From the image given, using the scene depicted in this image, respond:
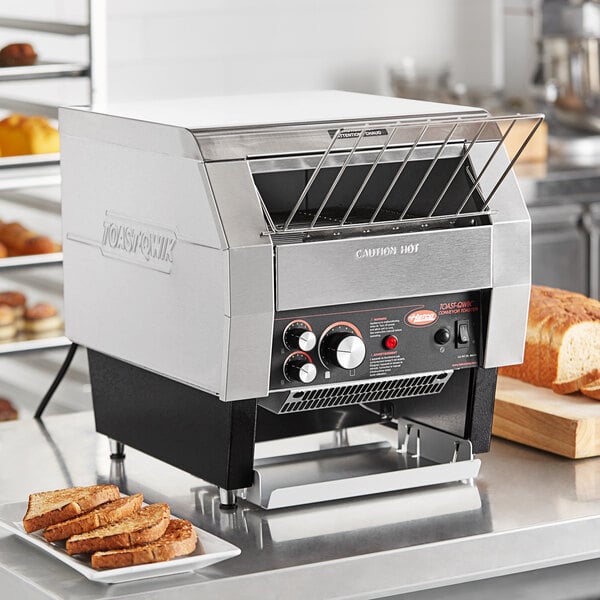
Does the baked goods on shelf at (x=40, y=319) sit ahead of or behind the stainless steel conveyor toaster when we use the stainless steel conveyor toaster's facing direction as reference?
behind

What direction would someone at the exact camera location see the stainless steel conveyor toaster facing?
facing the viewer and to the right of the viewer
